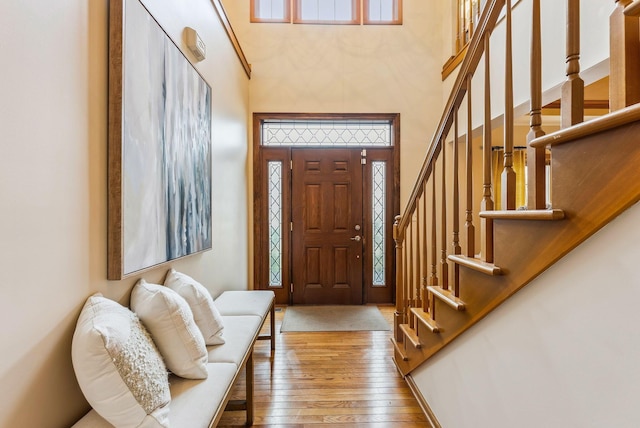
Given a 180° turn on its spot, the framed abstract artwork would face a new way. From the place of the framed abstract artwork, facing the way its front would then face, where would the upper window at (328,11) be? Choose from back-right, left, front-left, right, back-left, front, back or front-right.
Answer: right

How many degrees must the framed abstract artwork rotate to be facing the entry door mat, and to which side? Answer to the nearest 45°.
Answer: approximately 90° to its left

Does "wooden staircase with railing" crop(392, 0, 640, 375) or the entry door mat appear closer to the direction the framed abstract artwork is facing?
the wooden staircase with railing

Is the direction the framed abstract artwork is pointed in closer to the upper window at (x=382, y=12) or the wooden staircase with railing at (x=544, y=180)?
the wooden staircase with railing

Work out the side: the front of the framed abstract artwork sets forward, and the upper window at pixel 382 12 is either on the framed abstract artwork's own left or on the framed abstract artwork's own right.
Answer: on the framed abstract artwork's own left

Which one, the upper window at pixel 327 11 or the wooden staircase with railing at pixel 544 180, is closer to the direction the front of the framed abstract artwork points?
the wooden staircase with railing

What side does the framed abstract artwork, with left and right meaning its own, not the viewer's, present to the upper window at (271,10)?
left

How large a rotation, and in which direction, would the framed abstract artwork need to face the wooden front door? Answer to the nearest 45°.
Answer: approximately 90° to its left

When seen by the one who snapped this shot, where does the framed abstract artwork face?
facing the viewer and to the right of the viewer
